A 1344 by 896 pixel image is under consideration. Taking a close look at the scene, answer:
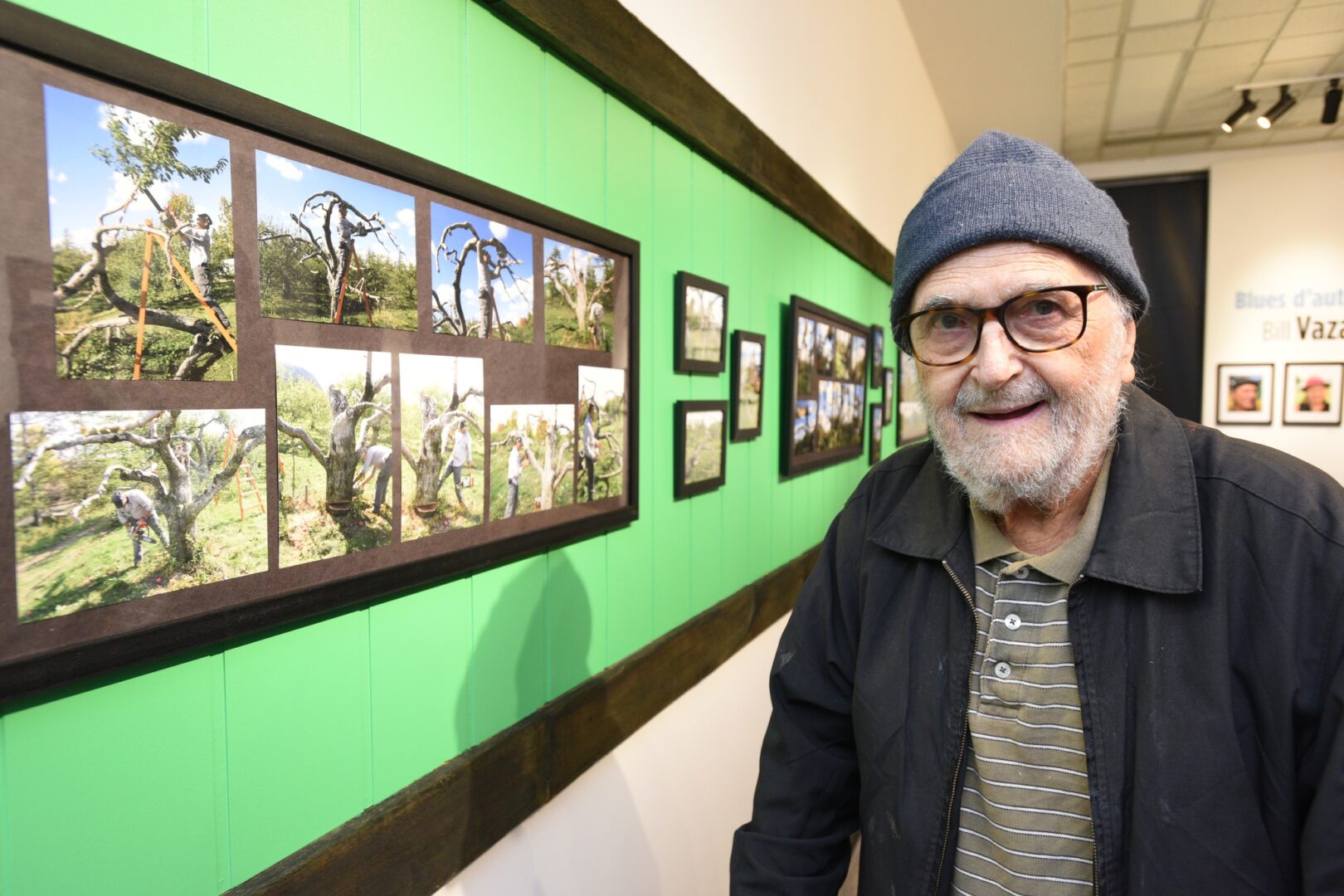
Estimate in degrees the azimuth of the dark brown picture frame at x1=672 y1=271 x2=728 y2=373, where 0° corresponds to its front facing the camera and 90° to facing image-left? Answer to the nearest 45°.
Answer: approximately 315°

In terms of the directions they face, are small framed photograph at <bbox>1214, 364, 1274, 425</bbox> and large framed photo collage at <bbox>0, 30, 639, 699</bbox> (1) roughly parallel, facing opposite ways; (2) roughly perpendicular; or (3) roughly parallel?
roughly perpendicular

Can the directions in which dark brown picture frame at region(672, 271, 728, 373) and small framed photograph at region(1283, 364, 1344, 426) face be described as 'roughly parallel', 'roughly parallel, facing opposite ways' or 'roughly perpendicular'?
roughly perpendicular

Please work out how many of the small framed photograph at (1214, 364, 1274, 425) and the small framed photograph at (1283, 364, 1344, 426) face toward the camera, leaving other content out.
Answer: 2

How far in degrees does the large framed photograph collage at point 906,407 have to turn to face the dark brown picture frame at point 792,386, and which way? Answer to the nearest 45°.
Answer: approximately 45° to its right

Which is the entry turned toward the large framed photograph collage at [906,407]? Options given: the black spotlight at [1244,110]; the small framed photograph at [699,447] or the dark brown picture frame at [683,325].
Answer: the black spotlight

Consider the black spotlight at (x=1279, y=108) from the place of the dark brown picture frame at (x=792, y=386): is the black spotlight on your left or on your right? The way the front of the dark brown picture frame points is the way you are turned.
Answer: on your left
